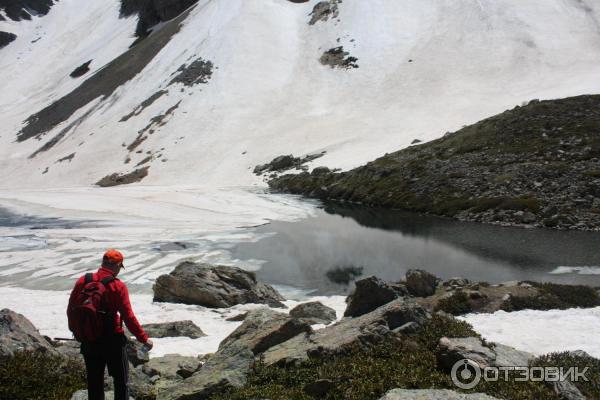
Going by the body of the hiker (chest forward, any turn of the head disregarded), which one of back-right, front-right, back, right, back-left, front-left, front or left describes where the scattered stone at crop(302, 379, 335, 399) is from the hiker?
front-right

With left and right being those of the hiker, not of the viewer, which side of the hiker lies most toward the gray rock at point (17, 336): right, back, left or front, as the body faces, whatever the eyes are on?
left

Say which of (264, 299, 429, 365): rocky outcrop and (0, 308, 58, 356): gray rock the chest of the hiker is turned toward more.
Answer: the rocky outcrop

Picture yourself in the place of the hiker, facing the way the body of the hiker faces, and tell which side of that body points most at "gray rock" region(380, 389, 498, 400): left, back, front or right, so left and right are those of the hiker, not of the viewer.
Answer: right

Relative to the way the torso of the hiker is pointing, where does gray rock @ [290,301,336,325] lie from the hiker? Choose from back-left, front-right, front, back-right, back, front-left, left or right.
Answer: front

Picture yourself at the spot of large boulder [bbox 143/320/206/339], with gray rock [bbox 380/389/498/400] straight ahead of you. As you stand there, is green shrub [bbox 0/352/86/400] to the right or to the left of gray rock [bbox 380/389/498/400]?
right

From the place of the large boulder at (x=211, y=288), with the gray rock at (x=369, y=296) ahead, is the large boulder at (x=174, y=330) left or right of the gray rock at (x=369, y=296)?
right

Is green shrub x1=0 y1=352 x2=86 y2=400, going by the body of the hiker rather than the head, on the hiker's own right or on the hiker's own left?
on the hiker's own left

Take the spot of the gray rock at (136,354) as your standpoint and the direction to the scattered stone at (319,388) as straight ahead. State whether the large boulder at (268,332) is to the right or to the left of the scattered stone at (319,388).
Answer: left

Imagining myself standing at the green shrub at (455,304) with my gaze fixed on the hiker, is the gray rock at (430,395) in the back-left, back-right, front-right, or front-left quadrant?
front-left

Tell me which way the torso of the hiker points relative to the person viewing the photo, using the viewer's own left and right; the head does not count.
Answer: facing away from the viewer and to the right of the viewer

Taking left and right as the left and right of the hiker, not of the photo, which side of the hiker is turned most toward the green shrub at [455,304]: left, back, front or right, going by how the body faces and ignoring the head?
front
